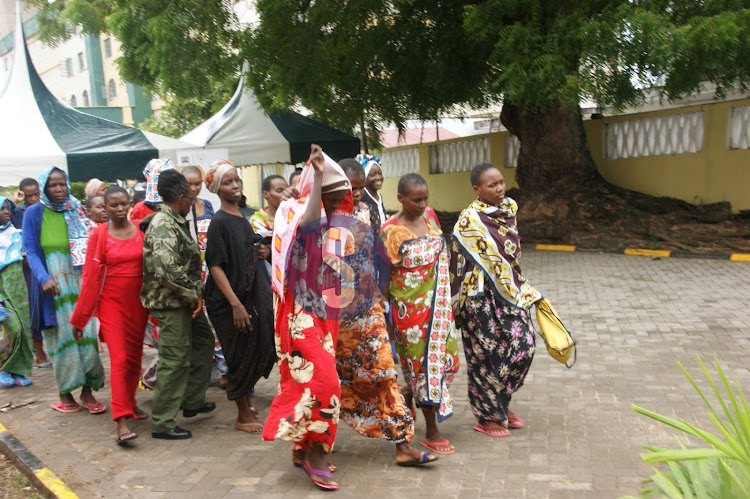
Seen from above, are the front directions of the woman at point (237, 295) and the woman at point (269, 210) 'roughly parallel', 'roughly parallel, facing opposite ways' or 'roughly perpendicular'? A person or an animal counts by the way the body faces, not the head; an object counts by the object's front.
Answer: roughly parallel

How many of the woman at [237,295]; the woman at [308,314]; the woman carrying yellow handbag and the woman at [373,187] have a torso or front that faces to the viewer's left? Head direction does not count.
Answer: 0

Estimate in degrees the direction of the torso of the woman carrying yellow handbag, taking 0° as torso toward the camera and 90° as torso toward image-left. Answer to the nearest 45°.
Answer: approximately 315°

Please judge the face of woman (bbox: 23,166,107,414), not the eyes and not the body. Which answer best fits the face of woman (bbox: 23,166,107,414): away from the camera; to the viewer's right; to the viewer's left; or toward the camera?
toward the camera

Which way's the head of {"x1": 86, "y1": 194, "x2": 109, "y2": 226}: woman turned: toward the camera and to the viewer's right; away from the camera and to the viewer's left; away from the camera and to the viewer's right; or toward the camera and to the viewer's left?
toward the camera and to the viewer's right

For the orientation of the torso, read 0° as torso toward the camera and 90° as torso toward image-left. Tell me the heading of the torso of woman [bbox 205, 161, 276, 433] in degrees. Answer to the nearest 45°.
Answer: approximately 315°

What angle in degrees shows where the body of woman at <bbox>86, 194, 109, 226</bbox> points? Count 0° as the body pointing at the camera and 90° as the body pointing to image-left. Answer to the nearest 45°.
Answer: approximately 315°

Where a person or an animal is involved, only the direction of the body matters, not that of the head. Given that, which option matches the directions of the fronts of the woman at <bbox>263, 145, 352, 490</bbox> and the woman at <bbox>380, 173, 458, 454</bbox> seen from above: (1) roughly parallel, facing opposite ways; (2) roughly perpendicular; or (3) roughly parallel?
roughly parallel

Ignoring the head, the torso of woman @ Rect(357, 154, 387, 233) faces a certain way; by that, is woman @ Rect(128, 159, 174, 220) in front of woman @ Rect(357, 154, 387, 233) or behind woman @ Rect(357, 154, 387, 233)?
behind

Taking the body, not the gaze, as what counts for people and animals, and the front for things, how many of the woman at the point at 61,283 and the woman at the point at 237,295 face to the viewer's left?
0

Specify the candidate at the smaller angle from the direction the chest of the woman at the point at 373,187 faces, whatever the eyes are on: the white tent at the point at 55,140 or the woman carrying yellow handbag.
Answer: the woman carrying yellow handbag

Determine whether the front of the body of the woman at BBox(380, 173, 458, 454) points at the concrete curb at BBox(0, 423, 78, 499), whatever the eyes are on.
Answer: no

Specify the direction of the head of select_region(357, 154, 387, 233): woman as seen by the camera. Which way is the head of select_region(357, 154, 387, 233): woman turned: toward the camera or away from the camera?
toward the camera
